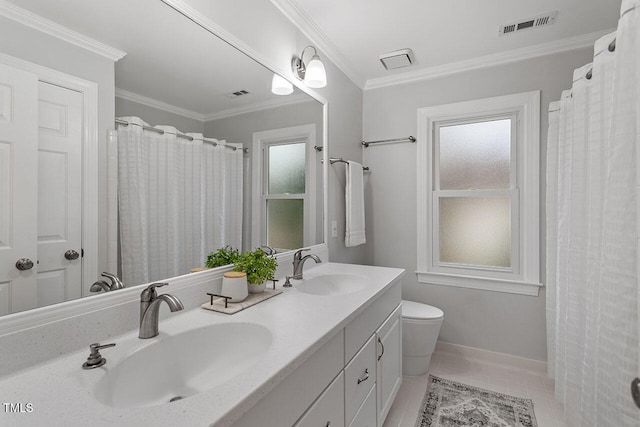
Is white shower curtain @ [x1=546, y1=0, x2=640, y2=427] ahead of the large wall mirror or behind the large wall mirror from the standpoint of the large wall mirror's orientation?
ahead

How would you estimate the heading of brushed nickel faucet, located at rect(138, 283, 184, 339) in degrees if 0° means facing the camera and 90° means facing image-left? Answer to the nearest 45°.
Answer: approximately 315°

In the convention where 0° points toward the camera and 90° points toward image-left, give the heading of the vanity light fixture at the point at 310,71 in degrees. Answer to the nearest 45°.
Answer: approximately 315°
